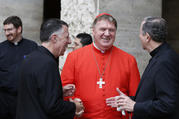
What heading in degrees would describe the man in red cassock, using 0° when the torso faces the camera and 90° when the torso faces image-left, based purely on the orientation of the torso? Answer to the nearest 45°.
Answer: approximately 0°
